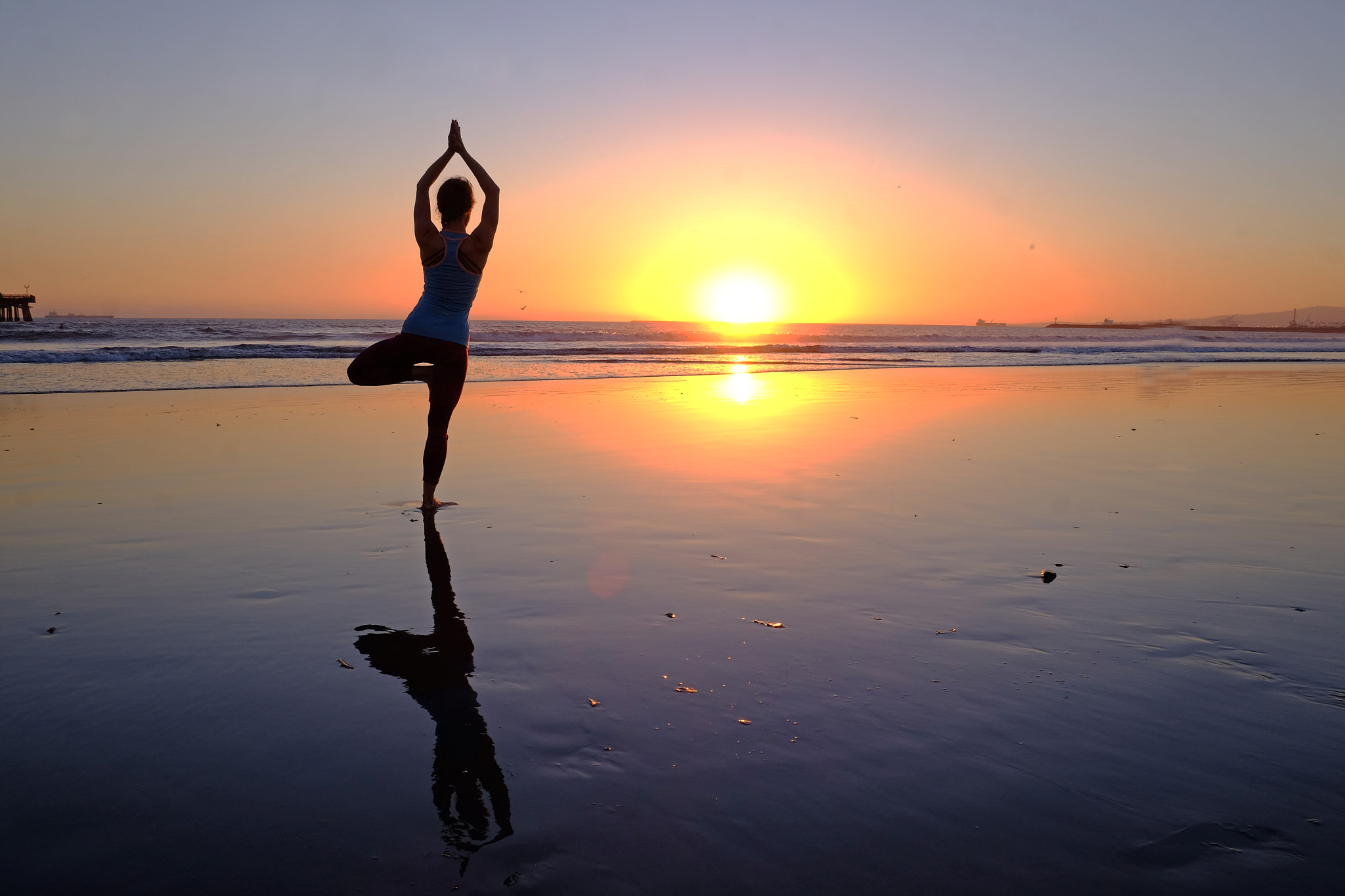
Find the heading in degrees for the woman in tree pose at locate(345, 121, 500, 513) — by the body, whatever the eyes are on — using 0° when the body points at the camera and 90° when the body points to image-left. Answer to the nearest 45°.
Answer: approximately 180°

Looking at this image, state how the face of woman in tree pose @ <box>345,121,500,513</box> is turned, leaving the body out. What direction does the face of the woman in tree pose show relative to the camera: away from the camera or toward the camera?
away from the camera
